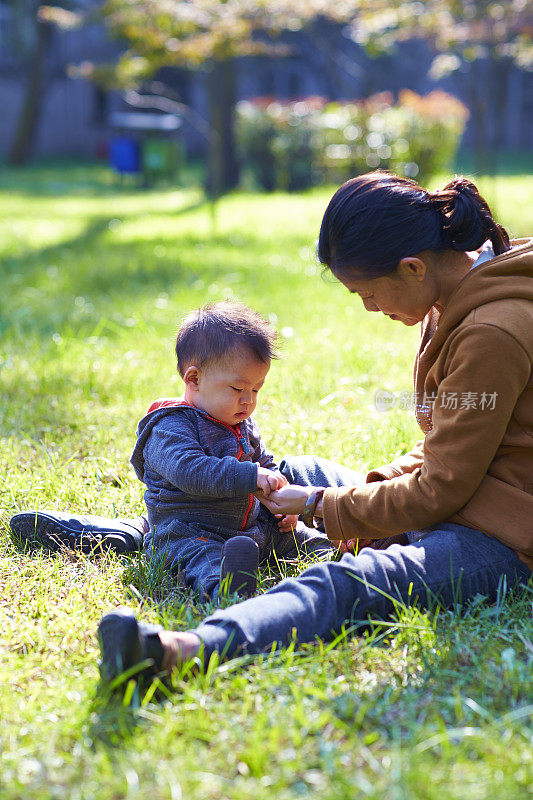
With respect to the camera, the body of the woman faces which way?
to the viewer's left

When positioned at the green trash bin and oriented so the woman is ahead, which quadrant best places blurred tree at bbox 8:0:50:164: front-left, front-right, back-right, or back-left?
back-right

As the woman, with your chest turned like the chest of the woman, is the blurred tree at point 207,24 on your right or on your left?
on your right

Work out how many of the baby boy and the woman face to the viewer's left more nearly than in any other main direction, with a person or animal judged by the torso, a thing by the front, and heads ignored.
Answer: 1

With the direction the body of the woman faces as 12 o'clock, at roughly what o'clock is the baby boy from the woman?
The baby boy is roughly at 1 o'clock from the woman.

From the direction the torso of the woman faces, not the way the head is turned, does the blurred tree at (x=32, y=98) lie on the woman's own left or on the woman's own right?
on the woman's own right

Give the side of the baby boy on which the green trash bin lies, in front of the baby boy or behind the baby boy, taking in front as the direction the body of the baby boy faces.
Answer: behind

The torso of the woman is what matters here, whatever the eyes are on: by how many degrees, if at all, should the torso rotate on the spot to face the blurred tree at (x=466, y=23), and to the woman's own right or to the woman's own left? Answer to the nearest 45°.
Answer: approximately 90° to the woman's own right

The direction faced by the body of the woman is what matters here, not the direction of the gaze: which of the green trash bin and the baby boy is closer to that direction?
the baby boy
